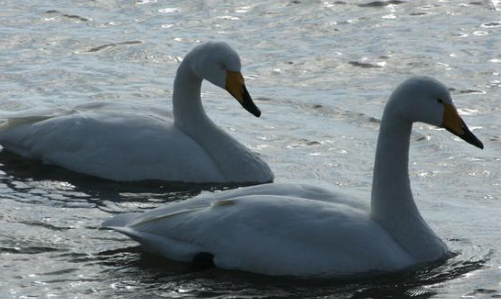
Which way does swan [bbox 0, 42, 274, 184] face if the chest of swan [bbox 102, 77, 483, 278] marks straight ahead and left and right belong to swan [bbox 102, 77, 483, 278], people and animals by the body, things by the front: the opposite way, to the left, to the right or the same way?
the same way

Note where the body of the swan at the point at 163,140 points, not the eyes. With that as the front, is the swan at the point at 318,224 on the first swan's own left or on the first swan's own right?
on the first swan's own right

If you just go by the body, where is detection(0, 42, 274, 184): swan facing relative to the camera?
to the viewer's right

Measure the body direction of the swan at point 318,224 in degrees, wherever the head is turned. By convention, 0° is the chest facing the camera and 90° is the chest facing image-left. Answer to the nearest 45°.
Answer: approximately 270°

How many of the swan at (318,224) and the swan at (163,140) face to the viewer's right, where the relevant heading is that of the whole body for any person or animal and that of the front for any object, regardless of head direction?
2

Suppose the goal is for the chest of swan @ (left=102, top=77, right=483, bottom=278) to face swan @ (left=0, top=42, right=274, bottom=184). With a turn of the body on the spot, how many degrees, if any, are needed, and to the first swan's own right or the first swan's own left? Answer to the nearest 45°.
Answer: approximately 135° to the first swan's own left
